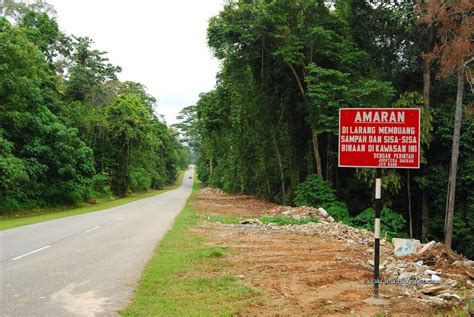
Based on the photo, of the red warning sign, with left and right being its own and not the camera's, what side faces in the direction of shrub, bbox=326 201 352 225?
back

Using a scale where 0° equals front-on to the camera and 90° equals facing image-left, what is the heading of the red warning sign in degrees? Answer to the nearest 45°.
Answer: approximately 0°

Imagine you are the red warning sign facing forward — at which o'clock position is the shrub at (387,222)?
The shrub is roughly at 6 o'clock from the red warning sign.

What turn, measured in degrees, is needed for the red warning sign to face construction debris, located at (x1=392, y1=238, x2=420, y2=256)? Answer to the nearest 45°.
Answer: approximately 180°

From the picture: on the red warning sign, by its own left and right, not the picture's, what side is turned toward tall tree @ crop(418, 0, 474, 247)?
back

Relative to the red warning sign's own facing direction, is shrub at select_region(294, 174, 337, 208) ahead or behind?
behind
